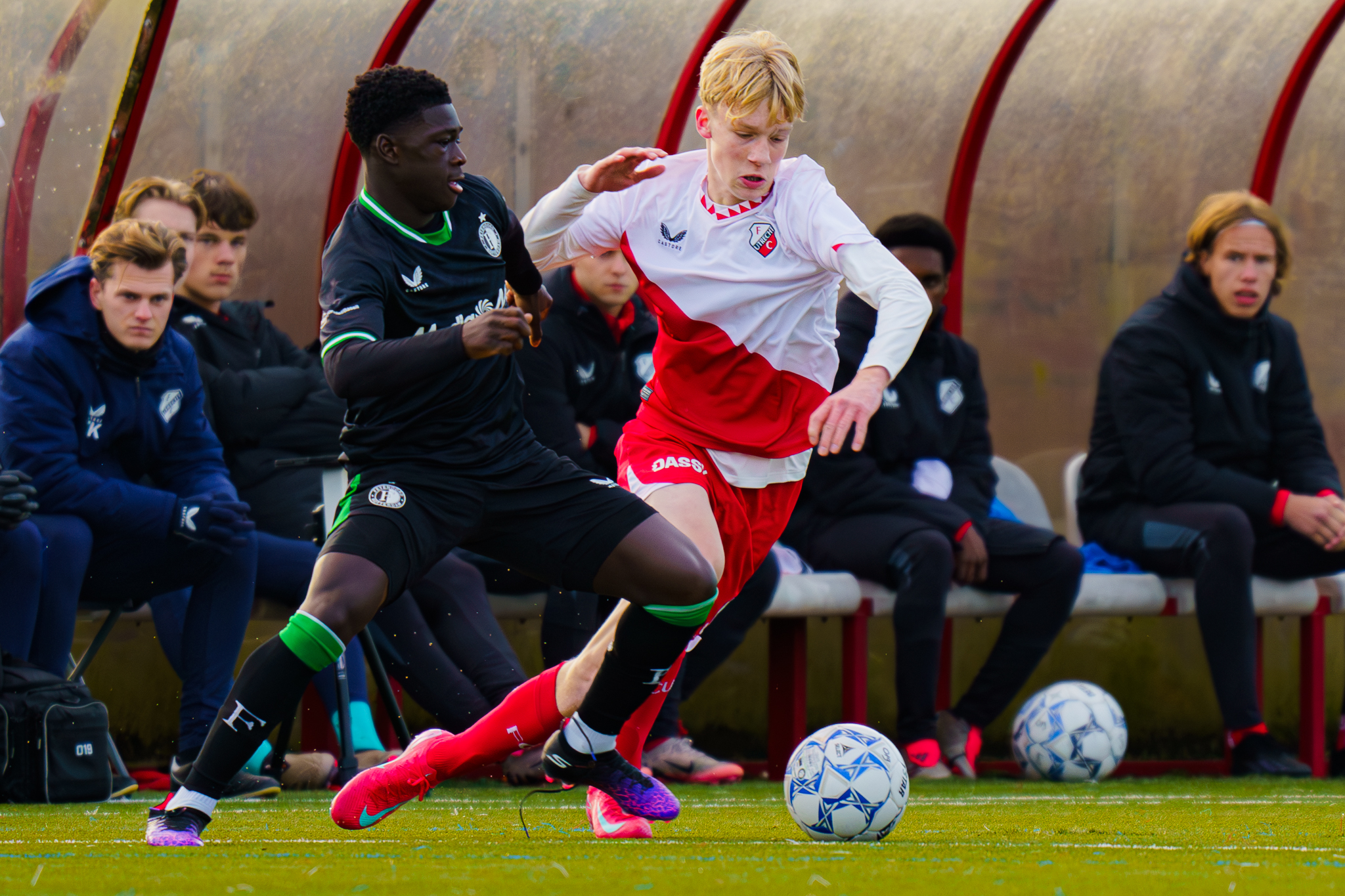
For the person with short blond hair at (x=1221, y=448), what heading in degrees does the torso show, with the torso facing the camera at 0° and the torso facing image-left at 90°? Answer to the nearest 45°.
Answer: approximately 315°

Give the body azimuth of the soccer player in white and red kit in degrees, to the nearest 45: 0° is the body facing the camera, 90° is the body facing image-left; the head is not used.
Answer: approximately 315°

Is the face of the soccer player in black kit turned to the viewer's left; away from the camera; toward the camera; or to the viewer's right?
to the viewer's right

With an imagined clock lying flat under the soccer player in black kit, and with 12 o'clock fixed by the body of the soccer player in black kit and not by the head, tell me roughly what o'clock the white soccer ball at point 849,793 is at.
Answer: The white soccer ball is roughly at 11 o'clock from the soccer player in black kit.

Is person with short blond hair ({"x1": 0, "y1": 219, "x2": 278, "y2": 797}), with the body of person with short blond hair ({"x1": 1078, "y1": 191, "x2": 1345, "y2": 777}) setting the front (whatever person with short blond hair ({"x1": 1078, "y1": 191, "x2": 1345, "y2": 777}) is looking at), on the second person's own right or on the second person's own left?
on the second person's own right

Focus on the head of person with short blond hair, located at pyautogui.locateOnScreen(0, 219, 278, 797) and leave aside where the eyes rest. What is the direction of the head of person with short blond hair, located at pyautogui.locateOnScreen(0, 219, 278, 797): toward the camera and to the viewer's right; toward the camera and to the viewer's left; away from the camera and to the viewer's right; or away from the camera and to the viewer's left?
toward the camera and to the viewer's right

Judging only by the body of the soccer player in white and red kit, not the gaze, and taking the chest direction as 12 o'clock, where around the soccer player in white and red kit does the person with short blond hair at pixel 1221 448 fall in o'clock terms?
The person with short blond hair is roughly at 9 o'clock from the soccer player in white and red kit.

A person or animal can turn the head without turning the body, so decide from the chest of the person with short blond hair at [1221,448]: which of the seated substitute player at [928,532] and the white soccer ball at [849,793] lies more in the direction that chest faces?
the white soccer ball

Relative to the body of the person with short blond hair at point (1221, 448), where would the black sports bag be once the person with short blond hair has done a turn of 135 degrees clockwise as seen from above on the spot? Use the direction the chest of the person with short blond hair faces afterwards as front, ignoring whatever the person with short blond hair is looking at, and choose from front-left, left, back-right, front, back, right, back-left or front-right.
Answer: front-left

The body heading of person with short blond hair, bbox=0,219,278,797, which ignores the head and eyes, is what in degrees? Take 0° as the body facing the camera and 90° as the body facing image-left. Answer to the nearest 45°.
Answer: approximately 315°

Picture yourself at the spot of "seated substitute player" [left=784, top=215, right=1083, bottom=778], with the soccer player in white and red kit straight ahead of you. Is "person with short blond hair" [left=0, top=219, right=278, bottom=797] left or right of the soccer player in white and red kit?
right
